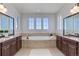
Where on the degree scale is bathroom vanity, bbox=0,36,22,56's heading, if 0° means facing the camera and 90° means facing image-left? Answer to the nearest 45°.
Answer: approximately 315°

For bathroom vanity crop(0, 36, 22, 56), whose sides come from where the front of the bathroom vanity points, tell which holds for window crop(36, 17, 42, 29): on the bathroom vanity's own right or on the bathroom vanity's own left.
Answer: on the bathroom vanity's own left

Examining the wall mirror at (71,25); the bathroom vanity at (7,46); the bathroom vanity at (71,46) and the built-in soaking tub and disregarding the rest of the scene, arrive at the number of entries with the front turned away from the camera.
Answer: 0

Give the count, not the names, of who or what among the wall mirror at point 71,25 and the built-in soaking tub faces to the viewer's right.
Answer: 0

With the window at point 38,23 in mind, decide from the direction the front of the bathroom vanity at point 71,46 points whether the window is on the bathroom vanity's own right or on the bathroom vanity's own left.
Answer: on the bathroom vanity's own right

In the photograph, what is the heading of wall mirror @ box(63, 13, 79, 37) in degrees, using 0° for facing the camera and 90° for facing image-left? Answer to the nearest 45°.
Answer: approximately 45°

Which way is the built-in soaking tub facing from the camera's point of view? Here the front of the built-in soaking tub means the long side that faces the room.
toward the camera

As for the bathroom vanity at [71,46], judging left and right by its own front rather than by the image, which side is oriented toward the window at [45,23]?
right

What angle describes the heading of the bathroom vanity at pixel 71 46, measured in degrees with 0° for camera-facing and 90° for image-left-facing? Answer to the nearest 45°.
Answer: approximately 45°

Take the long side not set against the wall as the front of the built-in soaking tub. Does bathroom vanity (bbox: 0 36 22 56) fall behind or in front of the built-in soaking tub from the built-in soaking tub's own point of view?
in front

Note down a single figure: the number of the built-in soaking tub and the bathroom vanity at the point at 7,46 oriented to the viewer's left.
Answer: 0
